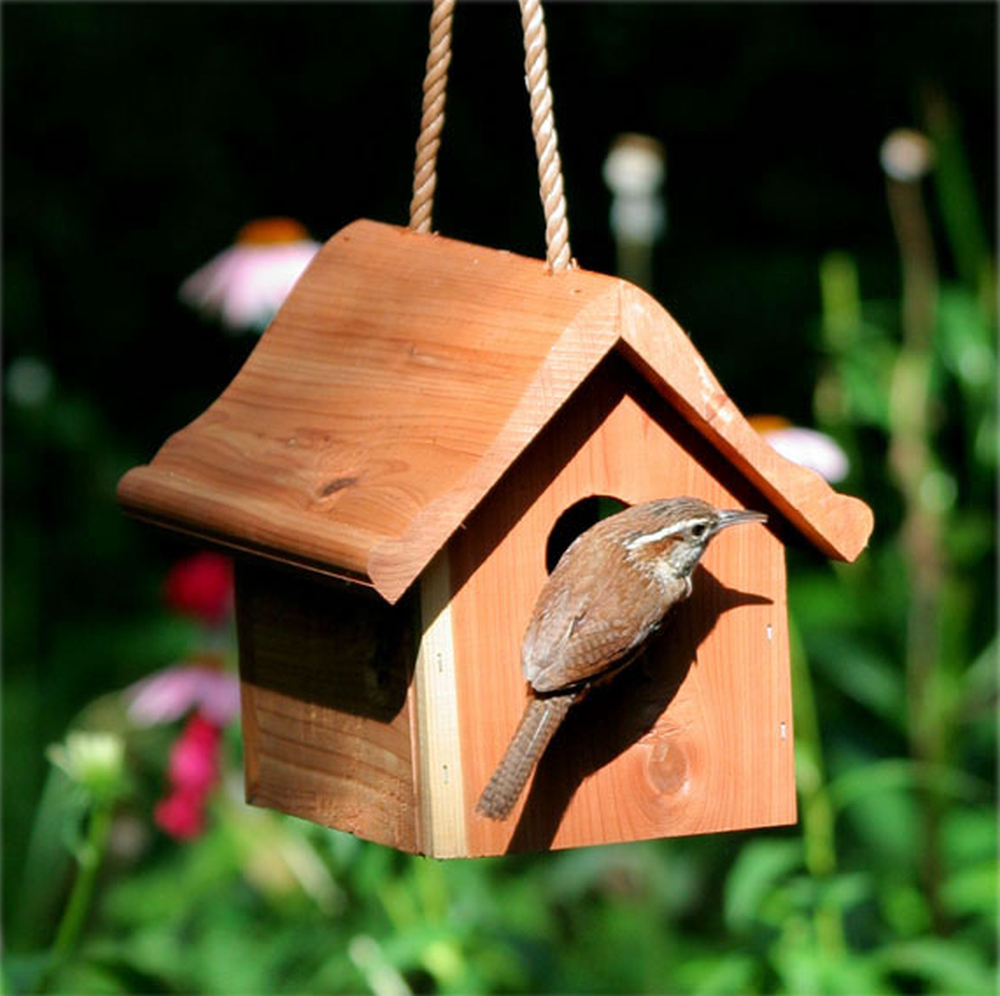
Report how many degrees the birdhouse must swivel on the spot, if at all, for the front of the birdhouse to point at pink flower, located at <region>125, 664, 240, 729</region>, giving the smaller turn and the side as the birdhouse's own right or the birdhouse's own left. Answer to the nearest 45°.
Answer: approximately 180°

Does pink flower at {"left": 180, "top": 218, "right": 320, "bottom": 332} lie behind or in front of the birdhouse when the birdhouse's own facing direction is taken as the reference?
behind

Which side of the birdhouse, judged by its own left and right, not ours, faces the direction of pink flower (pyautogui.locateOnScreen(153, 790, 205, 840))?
back

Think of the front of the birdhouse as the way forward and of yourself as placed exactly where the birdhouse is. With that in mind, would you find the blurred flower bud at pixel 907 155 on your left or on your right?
on your left

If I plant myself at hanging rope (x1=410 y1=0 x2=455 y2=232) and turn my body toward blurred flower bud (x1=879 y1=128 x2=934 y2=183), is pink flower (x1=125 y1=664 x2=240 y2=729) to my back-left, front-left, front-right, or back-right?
front-left

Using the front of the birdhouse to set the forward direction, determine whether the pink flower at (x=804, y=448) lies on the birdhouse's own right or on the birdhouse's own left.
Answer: on the birdhouse's own left

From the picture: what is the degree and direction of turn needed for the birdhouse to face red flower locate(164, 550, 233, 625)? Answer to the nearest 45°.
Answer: approximately 180°

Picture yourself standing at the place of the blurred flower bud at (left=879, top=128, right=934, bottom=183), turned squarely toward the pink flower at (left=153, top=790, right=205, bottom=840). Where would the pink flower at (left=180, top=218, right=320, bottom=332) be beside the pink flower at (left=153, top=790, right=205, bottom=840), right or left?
right
